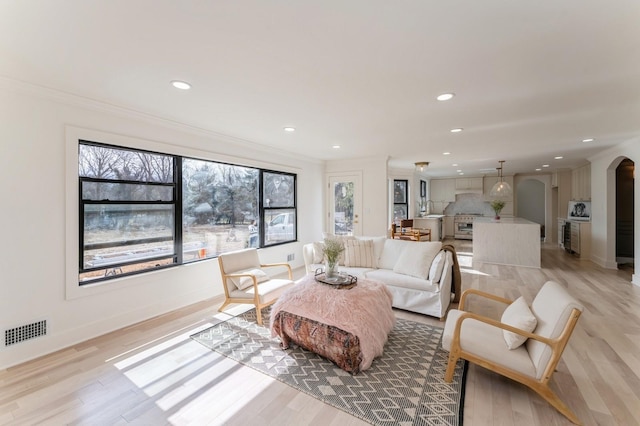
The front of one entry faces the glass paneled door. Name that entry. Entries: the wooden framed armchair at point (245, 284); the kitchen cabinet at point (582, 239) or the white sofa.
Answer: the kitchen cabinet

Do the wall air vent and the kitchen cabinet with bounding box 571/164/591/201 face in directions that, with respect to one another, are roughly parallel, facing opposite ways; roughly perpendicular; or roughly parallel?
roughly parallel, facing opposite ways

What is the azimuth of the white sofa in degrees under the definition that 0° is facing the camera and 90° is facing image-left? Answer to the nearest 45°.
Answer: approximately 45°

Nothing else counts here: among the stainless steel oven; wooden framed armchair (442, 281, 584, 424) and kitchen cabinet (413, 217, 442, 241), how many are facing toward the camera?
2

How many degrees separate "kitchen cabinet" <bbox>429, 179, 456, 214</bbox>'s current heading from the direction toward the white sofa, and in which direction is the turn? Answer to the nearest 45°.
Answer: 0° — it already faces it

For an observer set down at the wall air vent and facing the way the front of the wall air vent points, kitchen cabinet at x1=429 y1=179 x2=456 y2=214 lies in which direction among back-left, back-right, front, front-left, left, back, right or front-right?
front-left

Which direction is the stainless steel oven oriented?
toward the camera

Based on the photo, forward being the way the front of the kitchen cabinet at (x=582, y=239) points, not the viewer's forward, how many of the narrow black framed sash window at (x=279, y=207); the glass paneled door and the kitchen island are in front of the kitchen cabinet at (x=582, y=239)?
3

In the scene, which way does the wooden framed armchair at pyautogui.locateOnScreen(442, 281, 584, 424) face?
to the viewer's left

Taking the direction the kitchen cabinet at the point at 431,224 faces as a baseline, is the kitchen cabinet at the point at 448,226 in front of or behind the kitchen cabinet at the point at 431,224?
behind

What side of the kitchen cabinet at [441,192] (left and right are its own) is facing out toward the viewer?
front

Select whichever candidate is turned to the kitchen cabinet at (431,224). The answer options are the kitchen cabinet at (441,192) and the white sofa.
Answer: the kitchen cabinet at (441,192)

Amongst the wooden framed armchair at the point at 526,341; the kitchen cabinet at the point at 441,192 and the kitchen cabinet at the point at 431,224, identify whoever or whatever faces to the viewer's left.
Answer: the wooden framed armchair

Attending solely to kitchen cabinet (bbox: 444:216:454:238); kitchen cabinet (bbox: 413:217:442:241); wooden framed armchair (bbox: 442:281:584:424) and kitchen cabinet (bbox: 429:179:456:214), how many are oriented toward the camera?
3

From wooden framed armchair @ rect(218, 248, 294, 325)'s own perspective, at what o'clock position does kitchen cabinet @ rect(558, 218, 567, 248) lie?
The kitchen cabinet is roughly at 10 o'clock from the wooden framed armchair.

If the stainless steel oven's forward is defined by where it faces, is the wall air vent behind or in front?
in front

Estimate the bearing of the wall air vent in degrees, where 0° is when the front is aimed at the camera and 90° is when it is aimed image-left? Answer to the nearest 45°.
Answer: approximately 315°

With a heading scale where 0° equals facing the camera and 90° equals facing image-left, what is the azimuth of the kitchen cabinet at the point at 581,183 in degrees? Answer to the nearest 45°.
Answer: approximately 45°

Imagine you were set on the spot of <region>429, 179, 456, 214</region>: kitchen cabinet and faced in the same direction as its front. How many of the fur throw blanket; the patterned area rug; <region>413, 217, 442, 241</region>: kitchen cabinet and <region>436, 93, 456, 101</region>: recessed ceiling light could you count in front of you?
4
